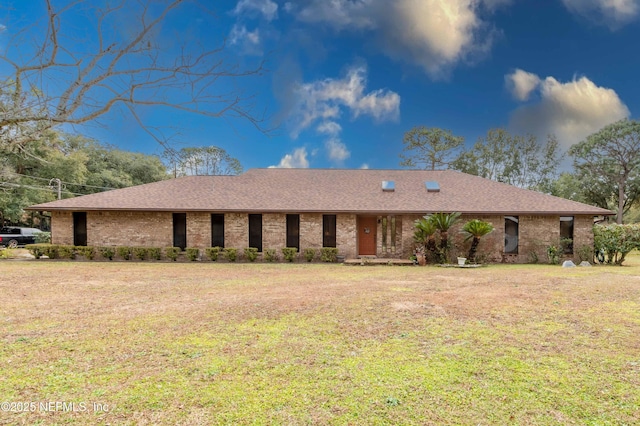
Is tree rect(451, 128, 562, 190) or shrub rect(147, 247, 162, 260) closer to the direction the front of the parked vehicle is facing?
the tree

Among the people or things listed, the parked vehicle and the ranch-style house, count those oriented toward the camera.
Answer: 1

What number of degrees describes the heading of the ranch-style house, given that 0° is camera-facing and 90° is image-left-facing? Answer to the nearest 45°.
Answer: approximately 0°

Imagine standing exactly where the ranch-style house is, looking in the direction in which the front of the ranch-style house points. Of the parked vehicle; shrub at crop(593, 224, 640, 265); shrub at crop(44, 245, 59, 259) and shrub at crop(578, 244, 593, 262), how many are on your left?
2
